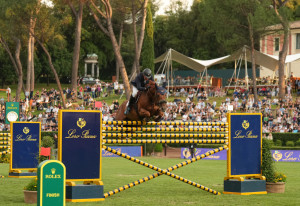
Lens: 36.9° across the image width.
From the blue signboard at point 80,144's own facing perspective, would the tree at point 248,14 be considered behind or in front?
behind

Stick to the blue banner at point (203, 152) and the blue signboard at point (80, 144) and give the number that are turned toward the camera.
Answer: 2

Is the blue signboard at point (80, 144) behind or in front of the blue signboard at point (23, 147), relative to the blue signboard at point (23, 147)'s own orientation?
in front

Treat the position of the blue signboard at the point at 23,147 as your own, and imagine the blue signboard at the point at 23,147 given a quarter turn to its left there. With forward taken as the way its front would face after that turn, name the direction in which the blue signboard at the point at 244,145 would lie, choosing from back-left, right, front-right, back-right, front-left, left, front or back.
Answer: front-right

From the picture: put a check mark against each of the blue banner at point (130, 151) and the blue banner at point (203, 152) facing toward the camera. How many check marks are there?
2

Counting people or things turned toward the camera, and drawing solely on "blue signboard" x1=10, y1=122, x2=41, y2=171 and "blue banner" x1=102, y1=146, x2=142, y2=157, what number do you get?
2

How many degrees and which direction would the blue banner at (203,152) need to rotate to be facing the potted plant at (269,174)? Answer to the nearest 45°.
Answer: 0° — it already faces it

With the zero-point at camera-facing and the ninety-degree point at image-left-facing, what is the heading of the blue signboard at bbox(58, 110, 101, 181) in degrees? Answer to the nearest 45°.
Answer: approximately 0°
